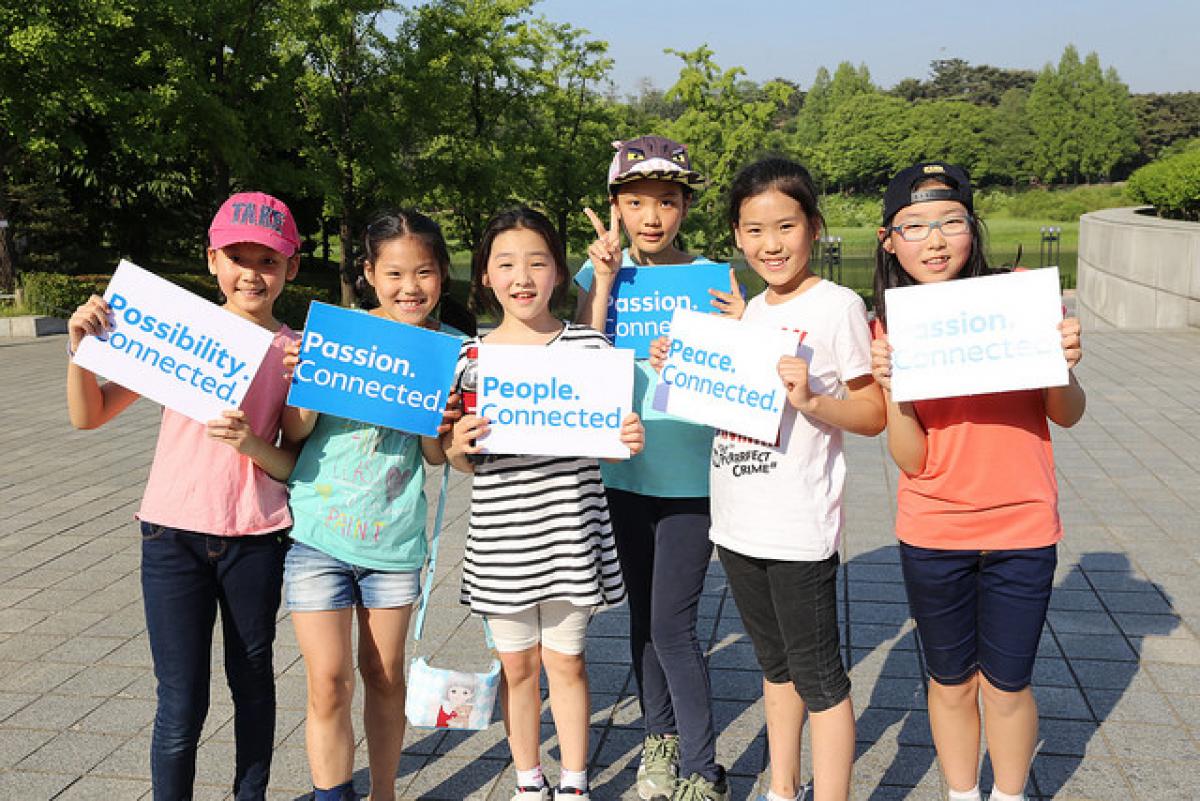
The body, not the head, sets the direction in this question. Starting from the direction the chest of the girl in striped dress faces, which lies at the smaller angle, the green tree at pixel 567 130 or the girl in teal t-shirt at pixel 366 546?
the girl in teal t-shirt

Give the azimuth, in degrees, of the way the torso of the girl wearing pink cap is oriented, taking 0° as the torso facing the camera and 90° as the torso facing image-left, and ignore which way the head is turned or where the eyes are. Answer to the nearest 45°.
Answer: approximately 0°

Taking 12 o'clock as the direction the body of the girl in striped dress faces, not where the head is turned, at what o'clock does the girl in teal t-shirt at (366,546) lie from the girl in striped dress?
The girl in teal t-shirt is roughly at 3 o'clock from the girl in striped dress.

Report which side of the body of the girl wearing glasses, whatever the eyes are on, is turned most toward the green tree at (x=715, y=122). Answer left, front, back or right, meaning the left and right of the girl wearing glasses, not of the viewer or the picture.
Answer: back

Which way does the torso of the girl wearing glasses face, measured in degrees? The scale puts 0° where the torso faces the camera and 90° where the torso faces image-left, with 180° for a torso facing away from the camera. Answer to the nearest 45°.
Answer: approximately 0°

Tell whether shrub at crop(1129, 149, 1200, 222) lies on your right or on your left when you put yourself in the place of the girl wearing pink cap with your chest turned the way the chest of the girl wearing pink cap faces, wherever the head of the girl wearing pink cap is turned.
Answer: on your left

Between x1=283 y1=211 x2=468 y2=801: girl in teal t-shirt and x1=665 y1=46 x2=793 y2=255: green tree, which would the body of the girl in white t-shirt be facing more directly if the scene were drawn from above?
the girl in teal t-shirt

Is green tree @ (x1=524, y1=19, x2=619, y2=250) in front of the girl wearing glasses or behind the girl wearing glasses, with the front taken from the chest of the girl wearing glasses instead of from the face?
behind

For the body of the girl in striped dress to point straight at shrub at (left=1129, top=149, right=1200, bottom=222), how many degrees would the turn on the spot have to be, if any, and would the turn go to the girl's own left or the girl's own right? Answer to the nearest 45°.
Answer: approximately 135° to the girl's own left

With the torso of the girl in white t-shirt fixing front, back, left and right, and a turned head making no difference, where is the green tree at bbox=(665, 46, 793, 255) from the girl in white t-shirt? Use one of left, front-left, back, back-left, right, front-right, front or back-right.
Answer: back-right
